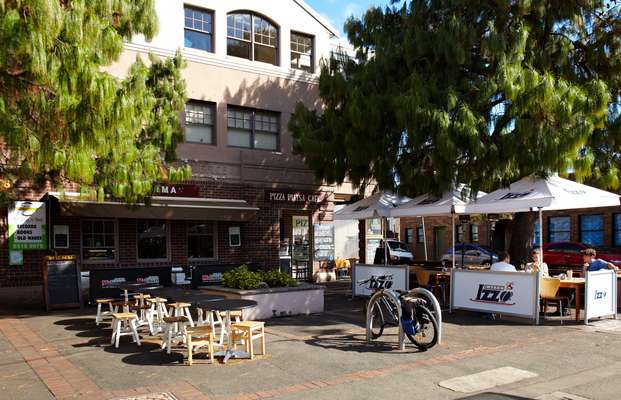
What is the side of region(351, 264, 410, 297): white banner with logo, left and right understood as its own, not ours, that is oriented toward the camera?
front

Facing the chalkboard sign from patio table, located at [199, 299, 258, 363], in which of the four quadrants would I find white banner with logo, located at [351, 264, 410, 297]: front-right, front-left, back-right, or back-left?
front-right

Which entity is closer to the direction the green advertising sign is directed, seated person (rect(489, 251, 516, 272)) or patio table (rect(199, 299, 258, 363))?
the patio table

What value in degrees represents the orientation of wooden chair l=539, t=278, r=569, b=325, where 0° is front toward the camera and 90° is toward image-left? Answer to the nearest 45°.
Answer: approximately 225°

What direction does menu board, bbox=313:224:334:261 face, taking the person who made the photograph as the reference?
facing the viewer

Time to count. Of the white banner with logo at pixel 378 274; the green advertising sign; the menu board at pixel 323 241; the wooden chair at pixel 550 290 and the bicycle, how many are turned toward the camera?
3

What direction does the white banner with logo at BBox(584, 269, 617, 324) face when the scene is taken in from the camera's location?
facing the viewer and to the right of the viewer

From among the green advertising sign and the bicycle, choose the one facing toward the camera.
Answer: the green advertising sign

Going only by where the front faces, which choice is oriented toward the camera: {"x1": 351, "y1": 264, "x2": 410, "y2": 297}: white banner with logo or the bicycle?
the white banner with logo

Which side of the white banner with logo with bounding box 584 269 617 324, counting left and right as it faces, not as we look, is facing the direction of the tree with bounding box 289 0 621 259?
back

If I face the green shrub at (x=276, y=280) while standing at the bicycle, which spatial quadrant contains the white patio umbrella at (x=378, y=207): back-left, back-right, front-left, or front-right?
front-right
